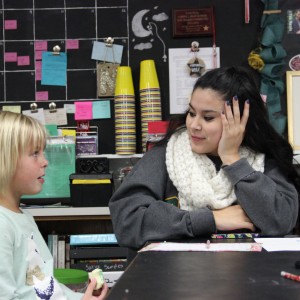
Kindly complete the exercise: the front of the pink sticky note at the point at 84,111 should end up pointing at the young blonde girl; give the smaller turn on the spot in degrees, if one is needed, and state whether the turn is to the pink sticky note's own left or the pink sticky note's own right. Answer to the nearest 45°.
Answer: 0° — it already faces them

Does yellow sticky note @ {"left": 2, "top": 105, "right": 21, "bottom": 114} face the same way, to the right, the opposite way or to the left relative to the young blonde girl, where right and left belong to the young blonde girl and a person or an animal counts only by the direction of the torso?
to the right

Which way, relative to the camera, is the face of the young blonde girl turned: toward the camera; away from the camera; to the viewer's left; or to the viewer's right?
to the viewer's right

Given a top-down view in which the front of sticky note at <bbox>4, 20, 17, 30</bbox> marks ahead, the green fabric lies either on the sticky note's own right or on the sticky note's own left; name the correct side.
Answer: on the sticky note's own left

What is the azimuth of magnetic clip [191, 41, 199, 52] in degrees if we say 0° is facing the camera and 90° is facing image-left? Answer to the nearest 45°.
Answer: approximately 0°

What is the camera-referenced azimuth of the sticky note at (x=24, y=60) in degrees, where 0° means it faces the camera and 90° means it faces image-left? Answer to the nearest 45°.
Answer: approximately 0°

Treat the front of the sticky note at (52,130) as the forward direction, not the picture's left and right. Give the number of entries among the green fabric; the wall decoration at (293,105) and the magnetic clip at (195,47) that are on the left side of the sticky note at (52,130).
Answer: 3
